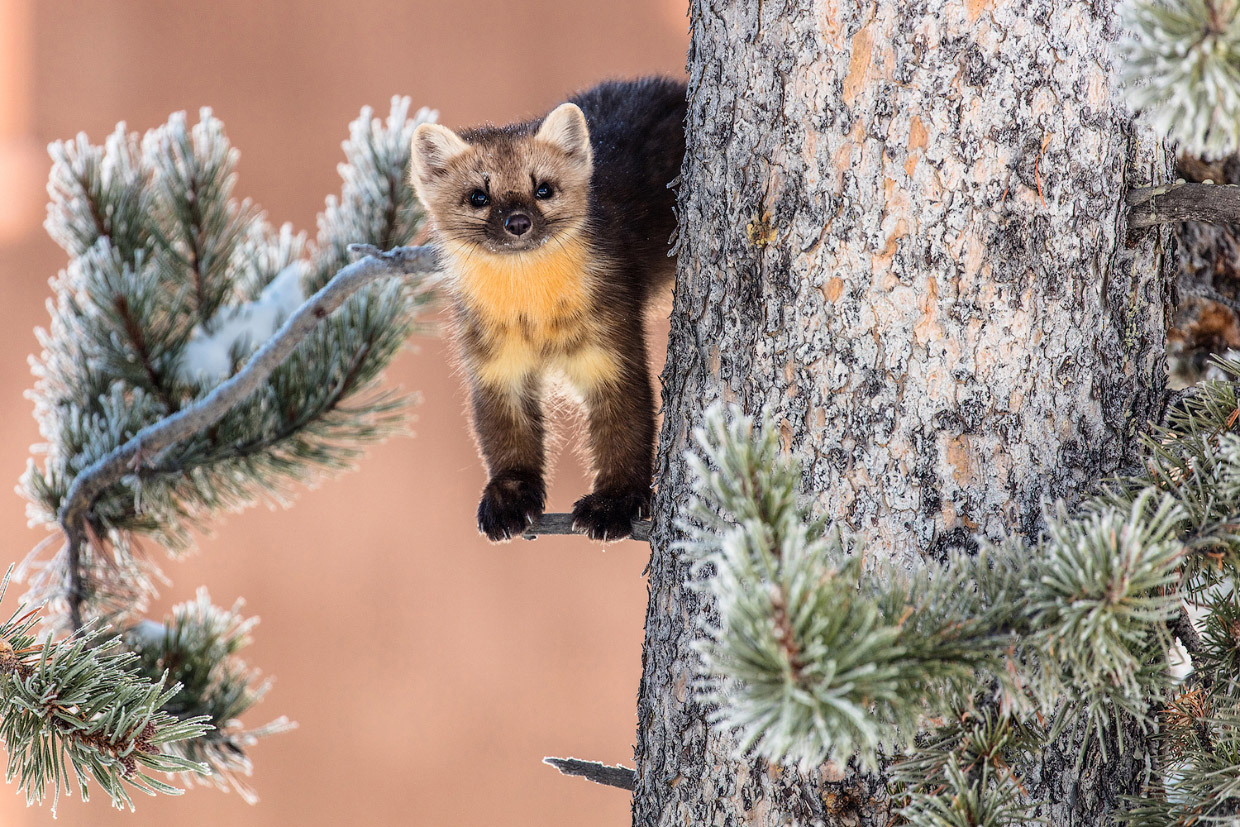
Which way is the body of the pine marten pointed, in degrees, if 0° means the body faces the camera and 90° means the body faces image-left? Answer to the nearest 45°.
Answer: approximately 45°
